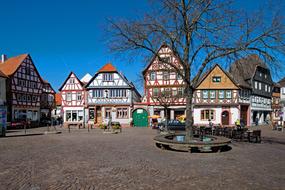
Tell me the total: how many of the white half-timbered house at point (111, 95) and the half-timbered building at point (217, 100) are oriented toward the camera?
2

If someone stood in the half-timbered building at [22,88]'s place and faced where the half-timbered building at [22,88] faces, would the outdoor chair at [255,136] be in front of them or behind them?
in front

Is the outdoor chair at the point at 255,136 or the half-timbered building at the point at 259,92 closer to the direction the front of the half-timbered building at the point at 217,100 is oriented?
the outdoor chair

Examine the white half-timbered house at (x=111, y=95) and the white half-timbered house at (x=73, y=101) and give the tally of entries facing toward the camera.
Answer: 2

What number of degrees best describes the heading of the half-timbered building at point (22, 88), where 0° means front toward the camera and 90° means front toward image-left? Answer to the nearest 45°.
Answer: approximately 315°

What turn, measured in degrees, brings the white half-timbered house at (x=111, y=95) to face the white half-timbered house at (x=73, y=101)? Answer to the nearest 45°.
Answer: approximately 135° to its right

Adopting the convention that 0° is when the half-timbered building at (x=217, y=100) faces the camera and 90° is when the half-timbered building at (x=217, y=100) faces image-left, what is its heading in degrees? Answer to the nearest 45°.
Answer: approximately 0°
